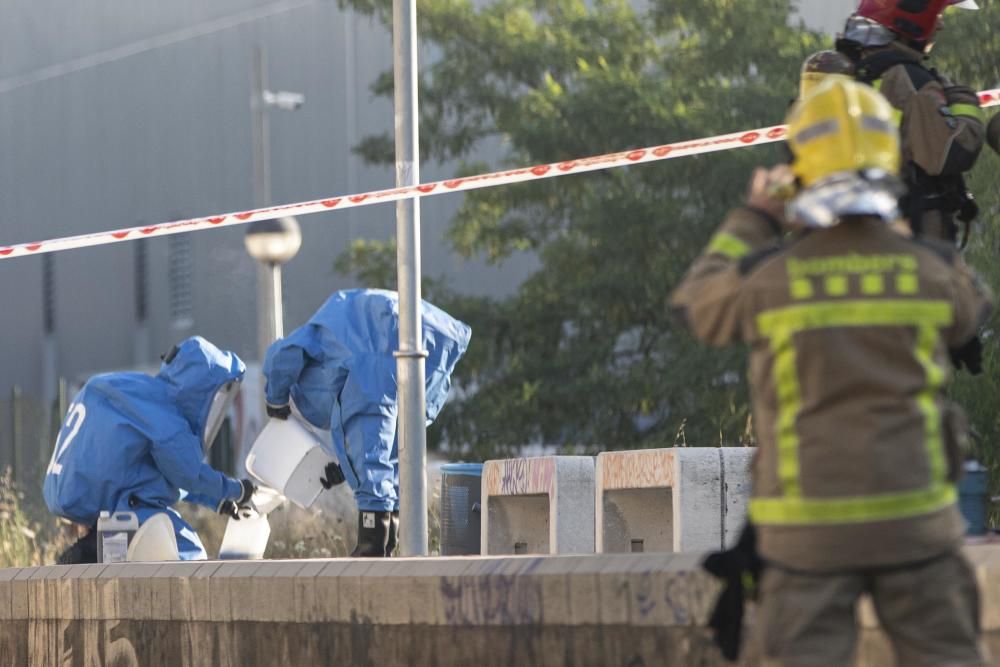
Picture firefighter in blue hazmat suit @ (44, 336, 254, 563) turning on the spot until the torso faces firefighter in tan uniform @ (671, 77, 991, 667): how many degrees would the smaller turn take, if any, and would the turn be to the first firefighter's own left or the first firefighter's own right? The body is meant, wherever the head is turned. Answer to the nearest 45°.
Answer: approximately 90° to the first firefighter's own right

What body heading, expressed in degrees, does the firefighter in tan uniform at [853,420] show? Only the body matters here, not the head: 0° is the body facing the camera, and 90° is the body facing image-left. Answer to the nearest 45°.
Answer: approximately 180°

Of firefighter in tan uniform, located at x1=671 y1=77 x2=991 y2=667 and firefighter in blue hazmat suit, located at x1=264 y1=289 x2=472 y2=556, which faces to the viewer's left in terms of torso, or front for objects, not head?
the firefighter in blue hazmat suit

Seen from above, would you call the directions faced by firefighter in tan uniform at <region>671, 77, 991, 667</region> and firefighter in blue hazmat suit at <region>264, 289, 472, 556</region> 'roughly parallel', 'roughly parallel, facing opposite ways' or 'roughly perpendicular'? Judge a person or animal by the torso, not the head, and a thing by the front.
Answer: roughly perpendicular

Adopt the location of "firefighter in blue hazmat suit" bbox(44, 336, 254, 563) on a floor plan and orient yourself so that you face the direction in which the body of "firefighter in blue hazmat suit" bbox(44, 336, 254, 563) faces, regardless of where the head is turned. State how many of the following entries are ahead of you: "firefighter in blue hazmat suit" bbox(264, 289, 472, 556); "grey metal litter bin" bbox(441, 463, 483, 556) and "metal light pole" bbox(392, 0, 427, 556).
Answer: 3

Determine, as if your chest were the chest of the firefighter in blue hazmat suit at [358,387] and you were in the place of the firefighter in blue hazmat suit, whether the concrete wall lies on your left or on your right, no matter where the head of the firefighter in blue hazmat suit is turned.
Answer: on your left

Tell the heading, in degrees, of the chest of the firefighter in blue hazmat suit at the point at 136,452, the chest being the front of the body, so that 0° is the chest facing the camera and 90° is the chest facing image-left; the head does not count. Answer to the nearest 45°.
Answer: approximately 270°

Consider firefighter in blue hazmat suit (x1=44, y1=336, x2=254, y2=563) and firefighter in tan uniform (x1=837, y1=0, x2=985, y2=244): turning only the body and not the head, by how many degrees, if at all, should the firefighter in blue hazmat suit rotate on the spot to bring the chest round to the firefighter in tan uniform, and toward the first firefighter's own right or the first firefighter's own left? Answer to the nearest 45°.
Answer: approximately 45° to the first firefighter's own right

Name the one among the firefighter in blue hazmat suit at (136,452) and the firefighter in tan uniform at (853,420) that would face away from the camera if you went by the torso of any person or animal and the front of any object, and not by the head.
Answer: the firefighter in tan uniform

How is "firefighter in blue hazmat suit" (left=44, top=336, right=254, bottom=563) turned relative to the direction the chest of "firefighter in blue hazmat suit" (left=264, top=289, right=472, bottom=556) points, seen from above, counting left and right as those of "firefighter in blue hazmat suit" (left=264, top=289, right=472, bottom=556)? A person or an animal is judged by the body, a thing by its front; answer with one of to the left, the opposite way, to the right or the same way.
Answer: the opposite way

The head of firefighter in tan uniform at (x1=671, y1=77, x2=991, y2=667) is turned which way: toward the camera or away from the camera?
away from the camera

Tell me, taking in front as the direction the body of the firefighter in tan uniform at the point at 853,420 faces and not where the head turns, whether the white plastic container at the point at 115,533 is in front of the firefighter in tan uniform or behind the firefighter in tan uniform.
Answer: in front

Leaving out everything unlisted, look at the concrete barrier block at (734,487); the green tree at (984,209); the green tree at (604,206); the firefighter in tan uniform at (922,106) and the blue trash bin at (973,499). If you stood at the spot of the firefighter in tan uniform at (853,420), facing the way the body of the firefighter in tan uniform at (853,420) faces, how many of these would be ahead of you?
5

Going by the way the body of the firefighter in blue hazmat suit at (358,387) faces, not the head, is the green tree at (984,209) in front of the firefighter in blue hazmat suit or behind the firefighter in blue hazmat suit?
behind

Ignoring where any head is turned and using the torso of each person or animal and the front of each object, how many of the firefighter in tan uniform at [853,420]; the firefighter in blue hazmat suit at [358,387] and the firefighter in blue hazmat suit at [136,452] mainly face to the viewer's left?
1

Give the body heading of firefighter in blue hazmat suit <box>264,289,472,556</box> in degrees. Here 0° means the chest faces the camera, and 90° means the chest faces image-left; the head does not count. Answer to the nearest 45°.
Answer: approximately 90°
